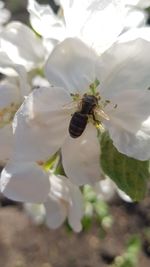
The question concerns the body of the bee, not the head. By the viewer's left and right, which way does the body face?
facing away from the viewer and to the right of the viewer
